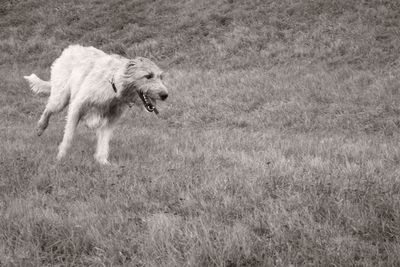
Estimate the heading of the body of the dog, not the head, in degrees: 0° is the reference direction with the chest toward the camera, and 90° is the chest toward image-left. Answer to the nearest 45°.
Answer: approximately 315°
